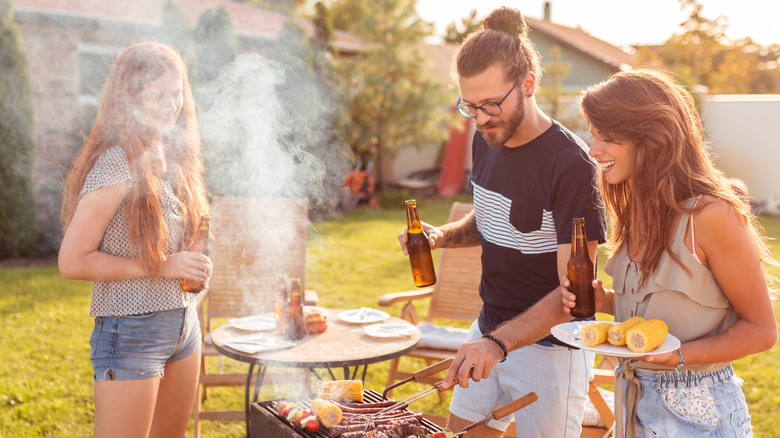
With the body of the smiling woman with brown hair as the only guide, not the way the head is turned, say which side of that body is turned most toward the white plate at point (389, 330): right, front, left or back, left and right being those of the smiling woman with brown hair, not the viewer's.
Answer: right

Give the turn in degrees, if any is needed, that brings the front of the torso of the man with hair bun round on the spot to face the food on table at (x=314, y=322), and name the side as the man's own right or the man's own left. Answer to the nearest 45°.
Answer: approximately 90° to the man's own right

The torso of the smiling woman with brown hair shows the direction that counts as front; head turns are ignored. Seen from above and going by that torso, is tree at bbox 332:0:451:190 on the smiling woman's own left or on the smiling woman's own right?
on the smiling woman's own right

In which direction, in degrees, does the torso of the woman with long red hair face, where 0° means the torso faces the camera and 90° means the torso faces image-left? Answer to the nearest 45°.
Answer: approximately 315°

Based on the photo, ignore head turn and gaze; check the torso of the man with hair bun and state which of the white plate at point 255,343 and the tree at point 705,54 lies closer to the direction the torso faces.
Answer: the white plate

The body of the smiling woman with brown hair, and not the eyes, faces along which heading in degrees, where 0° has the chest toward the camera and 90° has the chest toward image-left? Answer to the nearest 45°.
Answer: approximately 45°

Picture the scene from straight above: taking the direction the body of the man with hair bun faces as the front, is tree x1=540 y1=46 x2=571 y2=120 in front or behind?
behind

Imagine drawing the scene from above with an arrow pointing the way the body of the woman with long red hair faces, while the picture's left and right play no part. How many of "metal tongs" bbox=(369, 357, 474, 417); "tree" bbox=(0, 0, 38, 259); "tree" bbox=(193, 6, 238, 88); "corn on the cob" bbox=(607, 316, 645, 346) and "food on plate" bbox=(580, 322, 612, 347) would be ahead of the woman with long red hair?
3
